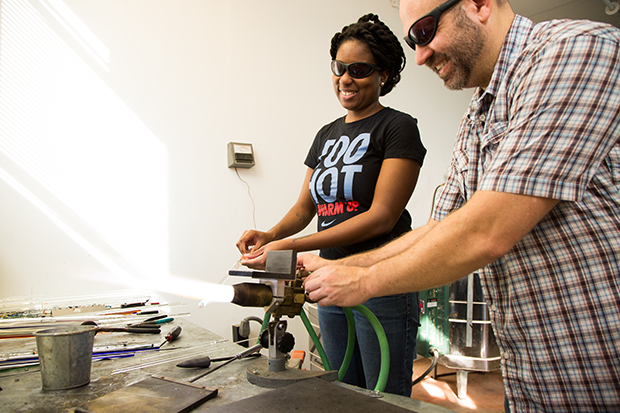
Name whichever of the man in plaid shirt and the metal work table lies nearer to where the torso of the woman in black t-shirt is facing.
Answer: the metal work table

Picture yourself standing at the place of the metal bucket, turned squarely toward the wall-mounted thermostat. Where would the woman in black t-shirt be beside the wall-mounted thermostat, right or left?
right

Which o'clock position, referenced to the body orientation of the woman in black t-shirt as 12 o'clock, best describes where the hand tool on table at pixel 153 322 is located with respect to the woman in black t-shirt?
The hand tool on table is roughly at 2 o'clock from the woman in black t-shirt.

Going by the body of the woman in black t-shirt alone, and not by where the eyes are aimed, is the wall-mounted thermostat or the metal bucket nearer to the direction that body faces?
the metal bucket

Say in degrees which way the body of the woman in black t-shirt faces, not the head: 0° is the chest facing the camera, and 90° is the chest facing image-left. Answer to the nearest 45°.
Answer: approximately 45°

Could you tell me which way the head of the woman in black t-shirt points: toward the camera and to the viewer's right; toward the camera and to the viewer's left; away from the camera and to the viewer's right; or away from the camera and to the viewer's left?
toward the camera and to the viewer's left

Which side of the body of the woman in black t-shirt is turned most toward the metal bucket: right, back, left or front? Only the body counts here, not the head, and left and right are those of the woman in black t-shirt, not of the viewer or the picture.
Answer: front

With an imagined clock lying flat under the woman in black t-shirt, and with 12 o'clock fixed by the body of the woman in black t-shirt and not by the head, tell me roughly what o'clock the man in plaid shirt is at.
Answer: The man in plaid shirt is roughly at 10 o'clock from the woman in black t-shirt.
